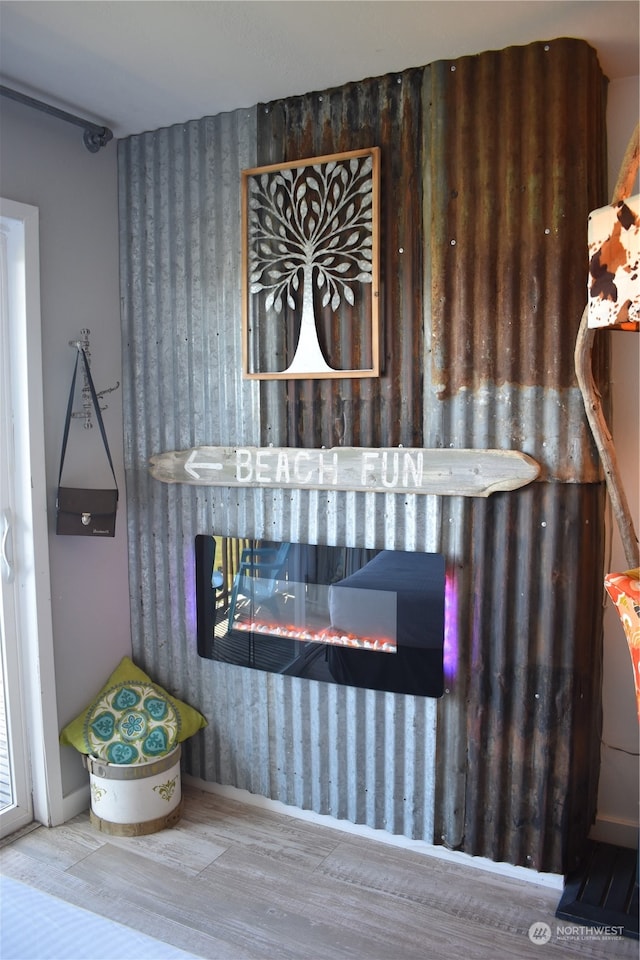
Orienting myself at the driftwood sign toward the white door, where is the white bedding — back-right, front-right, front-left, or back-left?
front-left

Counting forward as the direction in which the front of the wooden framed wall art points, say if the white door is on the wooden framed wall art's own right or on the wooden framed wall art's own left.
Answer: on the wooden framed wall art's own right

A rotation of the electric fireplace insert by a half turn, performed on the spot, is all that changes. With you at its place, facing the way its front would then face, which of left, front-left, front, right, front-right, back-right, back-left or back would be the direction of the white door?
back-left

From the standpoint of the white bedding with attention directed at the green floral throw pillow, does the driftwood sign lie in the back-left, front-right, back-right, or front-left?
front-right

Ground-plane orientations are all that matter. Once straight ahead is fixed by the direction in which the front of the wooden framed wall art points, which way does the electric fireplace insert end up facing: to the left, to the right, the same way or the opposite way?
the same way

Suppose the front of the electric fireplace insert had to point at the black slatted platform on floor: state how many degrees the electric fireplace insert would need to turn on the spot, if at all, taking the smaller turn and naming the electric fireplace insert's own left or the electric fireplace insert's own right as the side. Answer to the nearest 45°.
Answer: approximately 90° to the electric fireplace insert's own left

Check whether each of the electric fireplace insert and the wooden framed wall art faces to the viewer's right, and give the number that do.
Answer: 0

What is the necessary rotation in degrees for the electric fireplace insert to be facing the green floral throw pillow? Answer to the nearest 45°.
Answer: approximately 45° to its right

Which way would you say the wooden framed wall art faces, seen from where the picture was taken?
facing the viewer and to the left of the viewer
